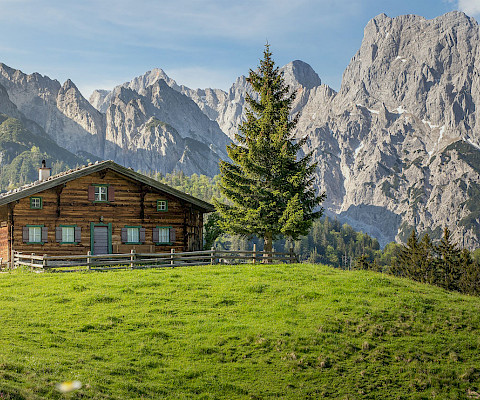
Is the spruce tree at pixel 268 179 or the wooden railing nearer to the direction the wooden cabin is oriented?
the wooden railing

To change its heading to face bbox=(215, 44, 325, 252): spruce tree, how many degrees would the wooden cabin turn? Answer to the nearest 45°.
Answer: approximately 90° to its left

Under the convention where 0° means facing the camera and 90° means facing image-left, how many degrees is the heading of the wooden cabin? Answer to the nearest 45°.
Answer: approximately 0°
